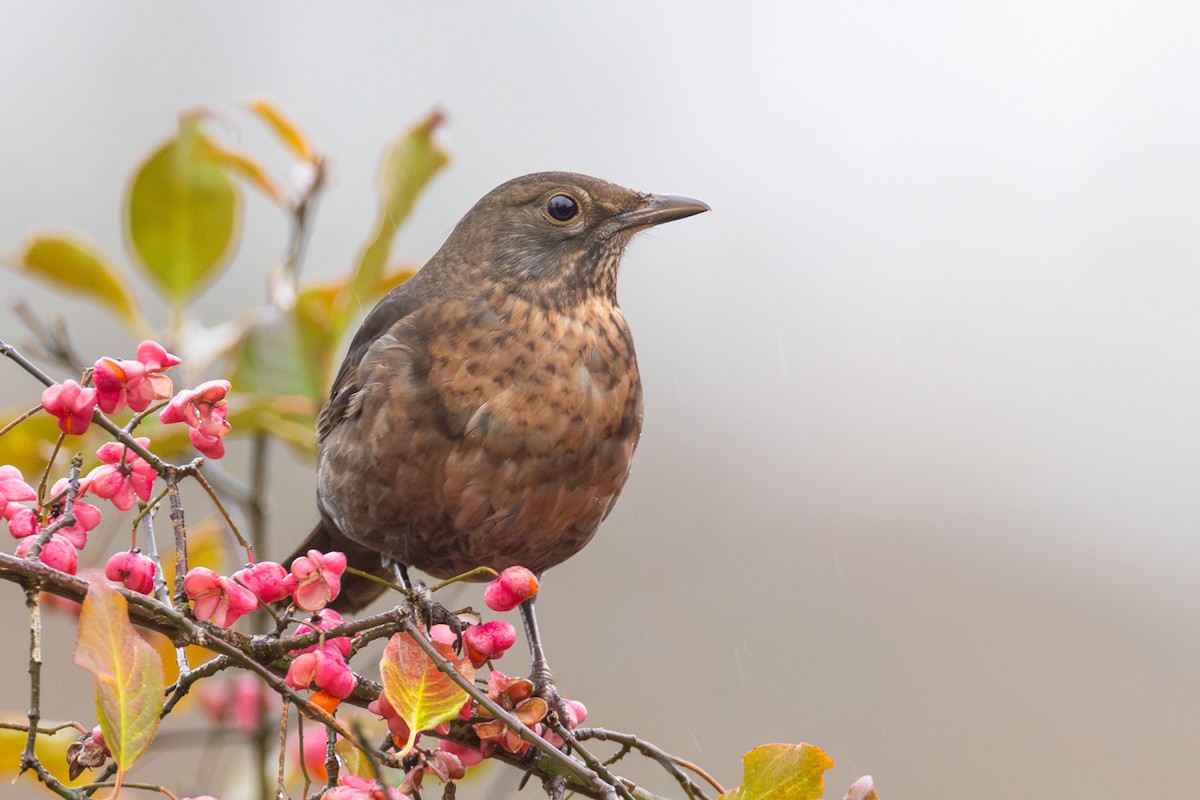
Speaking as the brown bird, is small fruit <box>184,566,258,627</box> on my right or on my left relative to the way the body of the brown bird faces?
on my right

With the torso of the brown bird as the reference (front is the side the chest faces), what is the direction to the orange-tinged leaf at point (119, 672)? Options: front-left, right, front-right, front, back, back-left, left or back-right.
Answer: back-right

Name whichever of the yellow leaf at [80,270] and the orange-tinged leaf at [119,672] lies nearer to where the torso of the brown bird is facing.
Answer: the orange-tinged leaf

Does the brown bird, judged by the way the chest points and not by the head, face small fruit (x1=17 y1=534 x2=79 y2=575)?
no

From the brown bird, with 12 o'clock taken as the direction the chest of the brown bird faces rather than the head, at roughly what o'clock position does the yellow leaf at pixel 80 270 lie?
The yellow leaf is roughly at 5 o'clock from the brown bird.

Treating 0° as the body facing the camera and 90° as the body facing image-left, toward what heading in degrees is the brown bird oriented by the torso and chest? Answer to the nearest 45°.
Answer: approximately 315°

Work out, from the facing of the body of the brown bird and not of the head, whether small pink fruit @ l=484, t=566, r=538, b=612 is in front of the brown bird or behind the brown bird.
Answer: in front
